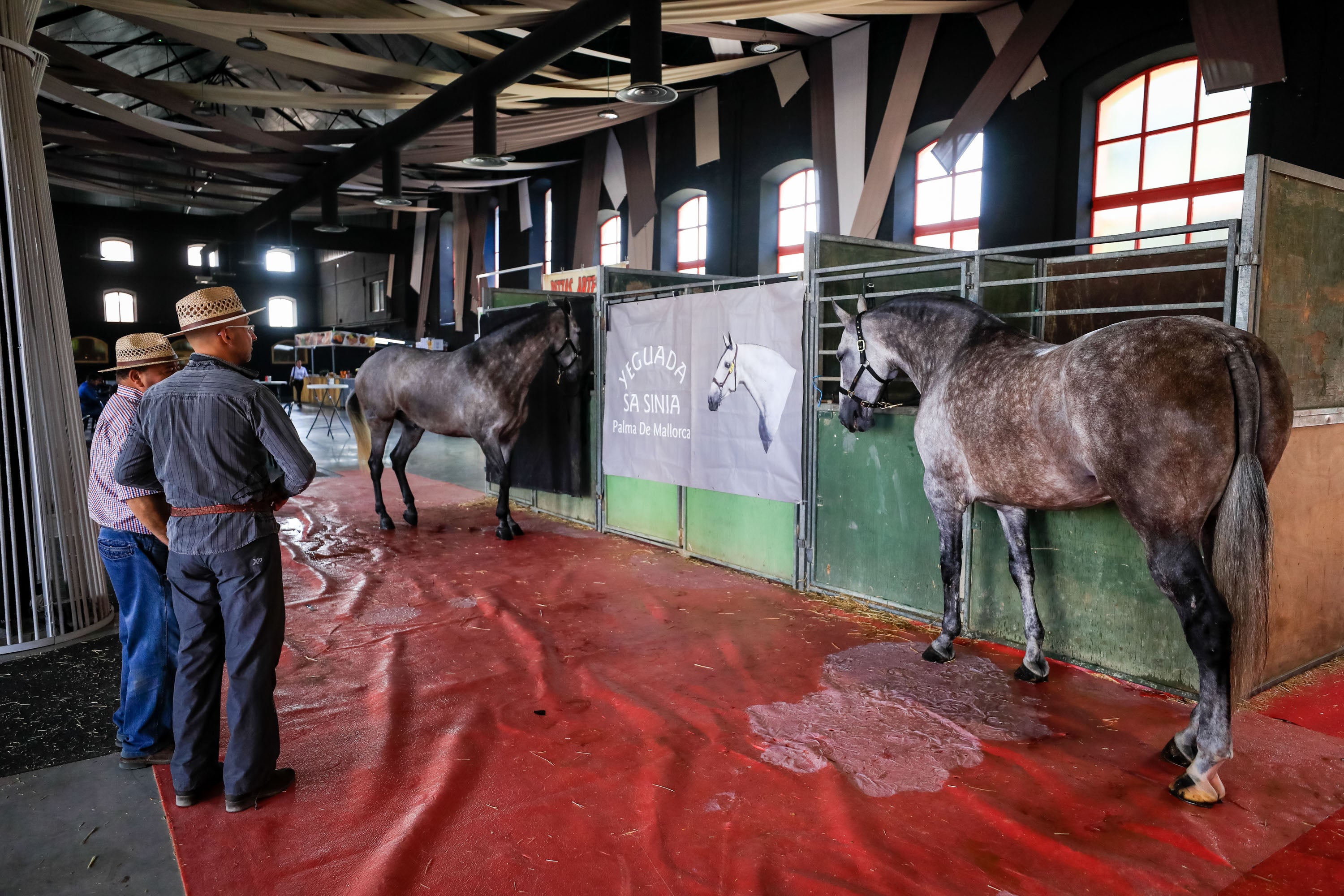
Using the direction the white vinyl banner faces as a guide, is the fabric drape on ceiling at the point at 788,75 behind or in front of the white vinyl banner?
behind

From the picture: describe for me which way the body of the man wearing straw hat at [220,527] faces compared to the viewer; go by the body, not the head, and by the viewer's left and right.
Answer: facing away from the viewer and to the right of the viewer

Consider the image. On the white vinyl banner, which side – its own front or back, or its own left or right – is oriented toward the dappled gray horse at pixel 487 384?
right

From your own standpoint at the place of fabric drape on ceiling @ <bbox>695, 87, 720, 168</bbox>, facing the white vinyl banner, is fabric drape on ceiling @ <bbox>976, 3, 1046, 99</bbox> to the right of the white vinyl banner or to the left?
left

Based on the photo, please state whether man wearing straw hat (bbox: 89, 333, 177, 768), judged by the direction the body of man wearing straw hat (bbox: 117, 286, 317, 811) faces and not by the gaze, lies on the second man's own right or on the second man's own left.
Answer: on the second man's own left

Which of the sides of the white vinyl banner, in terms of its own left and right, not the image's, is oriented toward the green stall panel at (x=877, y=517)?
left

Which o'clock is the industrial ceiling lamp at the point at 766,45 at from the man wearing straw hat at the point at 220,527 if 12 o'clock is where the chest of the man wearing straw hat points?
The industrial ceiling lamp is roughly at 12 o'clock from the man wearing straw hat.

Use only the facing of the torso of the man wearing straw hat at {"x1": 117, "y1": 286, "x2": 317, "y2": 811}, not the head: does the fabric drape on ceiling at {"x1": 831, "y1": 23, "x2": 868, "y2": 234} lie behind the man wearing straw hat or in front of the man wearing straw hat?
in front

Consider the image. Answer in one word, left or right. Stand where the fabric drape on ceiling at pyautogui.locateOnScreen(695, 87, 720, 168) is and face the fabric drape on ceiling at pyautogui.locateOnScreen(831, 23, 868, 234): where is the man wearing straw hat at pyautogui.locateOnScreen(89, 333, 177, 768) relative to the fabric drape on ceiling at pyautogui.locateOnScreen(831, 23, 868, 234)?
right

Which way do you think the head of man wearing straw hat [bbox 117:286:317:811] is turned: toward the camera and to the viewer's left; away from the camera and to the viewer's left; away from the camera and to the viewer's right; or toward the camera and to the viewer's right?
away from the camera and to the viewer's right

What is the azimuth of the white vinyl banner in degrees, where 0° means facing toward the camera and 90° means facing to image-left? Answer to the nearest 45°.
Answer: approximately 45°
